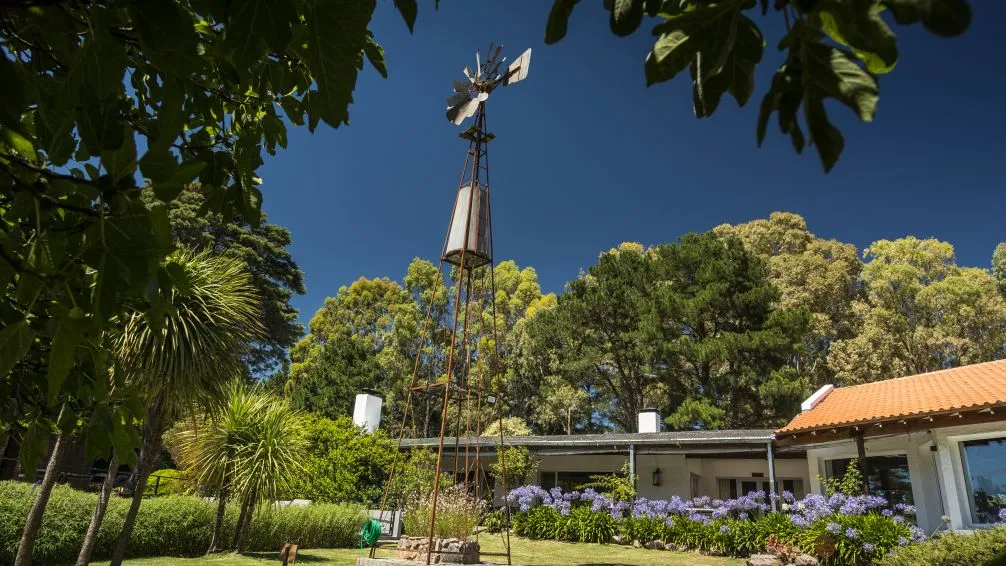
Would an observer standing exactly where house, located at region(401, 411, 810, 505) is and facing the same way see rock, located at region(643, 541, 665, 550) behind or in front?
in front

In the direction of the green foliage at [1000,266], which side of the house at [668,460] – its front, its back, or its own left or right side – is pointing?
left

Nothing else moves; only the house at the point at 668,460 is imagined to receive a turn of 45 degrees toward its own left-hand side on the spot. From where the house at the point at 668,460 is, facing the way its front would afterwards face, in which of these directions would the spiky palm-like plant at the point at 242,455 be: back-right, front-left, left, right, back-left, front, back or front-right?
right

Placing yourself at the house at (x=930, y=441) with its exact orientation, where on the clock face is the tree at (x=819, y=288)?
The tree is roughly at 4 o'clock from the house.

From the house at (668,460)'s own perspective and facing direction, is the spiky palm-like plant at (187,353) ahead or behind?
ahead

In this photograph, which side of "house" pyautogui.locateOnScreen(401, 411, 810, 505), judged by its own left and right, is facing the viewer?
front

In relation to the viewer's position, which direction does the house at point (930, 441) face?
facing the viewer and to the left of the viewer

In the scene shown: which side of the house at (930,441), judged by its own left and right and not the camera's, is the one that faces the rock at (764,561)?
front

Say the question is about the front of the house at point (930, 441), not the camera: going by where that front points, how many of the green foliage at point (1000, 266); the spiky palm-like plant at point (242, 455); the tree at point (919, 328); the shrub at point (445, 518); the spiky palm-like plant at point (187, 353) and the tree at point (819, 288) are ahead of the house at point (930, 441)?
3

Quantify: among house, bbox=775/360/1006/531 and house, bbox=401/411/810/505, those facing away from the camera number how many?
0

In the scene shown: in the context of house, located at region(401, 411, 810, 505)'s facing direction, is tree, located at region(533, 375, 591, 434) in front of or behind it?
behind

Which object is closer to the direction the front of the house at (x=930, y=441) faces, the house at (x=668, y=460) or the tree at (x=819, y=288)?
the house

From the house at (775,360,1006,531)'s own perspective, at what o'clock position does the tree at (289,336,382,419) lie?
The tree is roughly at 2 o'clock from the house.

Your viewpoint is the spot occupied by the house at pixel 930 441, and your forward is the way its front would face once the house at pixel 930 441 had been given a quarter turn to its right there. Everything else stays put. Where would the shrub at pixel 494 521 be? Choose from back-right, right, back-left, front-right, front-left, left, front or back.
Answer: front-left

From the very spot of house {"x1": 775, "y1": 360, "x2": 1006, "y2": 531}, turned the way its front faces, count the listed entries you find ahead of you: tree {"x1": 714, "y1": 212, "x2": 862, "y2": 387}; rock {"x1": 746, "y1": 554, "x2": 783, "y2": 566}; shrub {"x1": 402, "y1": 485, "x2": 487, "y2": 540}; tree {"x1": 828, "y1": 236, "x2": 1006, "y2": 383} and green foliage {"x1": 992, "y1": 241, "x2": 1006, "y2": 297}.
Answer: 2

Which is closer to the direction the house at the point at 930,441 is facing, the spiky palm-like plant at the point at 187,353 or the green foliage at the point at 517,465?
the spiky palm-like plant

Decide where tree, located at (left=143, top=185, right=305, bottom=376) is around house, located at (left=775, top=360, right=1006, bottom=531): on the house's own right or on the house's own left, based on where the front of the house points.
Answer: on the house's own right
